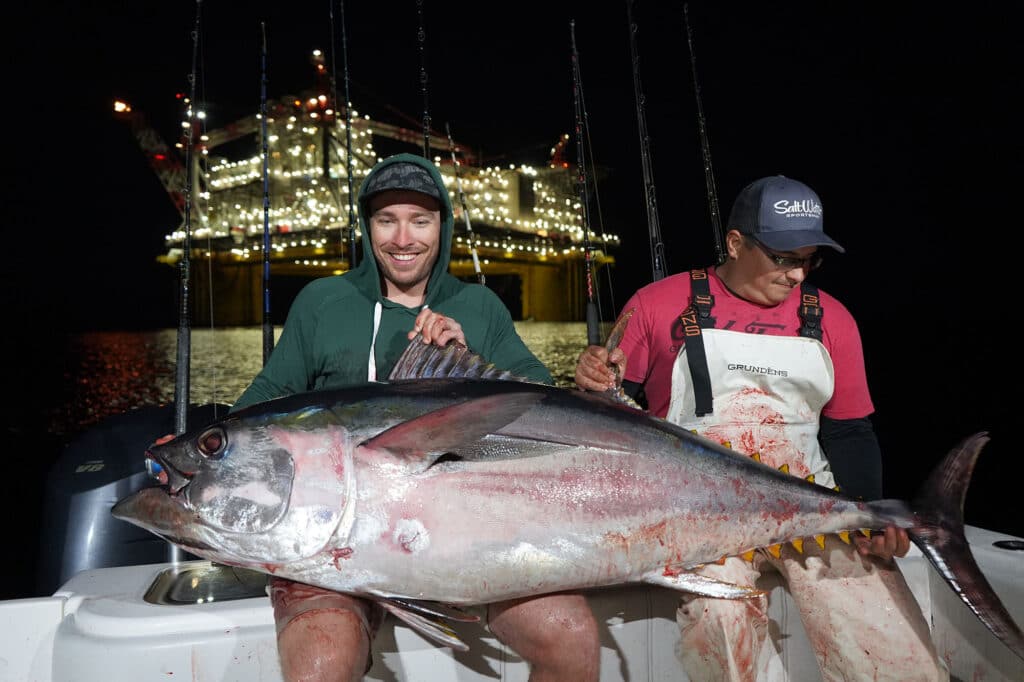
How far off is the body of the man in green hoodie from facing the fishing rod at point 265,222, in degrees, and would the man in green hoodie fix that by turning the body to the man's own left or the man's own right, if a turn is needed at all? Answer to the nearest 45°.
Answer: approximately 180°

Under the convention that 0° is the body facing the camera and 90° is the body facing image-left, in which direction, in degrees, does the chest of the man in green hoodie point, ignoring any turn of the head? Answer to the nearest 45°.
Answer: approximately 0°

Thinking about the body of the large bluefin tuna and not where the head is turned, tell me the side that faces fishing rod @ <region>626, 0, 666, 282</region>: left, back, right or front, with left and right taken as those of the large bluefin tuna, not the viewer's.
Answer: right

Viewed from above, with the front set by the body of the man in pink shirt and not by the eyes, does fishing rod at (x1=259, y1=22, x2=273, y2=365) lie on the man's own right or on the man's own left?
on the man's own right

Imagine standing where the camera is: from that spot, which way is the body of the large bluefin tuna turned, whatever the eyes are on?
to the viewer's left

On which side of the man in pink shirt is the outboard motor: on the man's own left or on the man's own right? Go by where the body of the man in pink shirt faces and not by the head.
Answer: on the man's own right

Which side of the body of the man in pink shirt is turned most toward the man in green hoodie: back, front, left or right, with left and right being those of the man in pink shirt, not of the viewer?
right

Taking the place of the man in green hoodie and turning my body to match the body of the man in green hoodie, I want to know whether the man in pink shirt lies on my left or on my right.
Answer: on my left

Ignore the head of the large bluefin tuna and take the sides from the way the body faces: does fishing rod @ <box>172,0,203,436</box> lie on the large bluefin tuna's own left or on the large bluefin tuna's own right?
on the large bluefin tuna's own right
